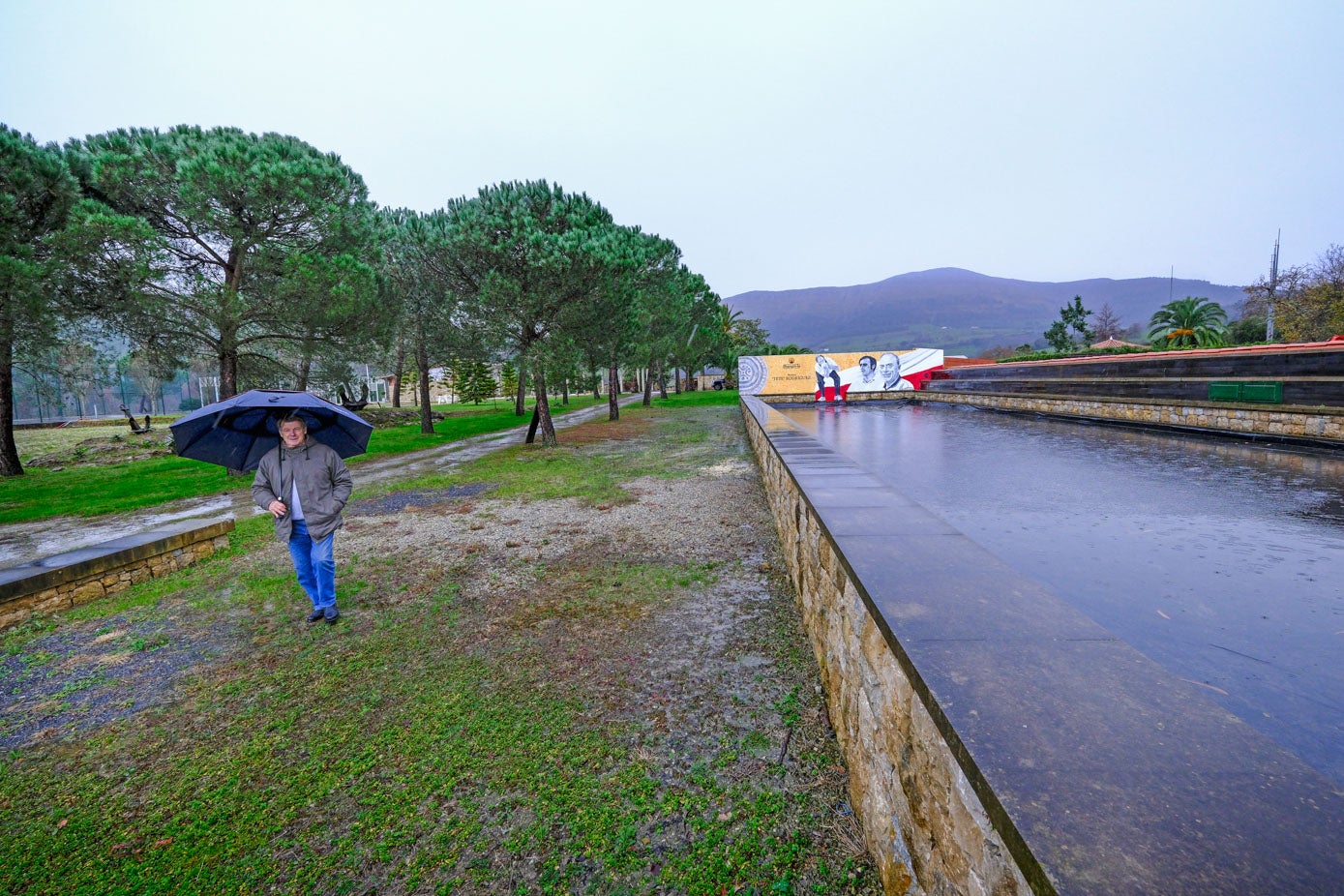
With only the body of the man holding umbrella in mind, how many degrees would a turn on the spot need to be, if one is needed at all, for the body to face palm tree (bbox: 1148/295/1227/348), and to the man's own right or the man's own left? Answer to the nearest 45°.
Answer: approximately 90° to the man's own left

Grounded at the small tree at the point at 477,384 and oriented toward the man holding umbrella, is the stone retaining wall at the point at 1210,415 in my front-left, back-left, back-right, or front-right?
front-left

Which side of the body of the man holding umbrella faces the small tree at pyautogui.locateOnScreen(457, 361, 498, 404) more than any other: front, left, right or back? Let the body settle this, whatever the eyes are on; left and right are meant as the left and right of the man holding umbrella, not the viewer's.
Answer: back

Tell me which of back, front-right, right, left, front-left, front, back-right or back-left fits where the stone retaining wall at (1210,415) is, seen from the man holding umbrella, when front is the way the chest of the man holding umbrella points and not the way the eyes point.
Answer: left

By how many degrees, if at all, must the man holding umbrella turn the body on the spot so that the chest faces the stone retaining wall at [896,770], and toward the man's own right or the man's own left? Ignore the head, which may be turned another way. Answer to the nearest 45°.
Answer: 0° — they already face it

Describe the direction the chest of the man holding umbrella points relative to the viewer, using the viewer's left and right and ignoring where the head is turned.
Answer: facing the viewer
